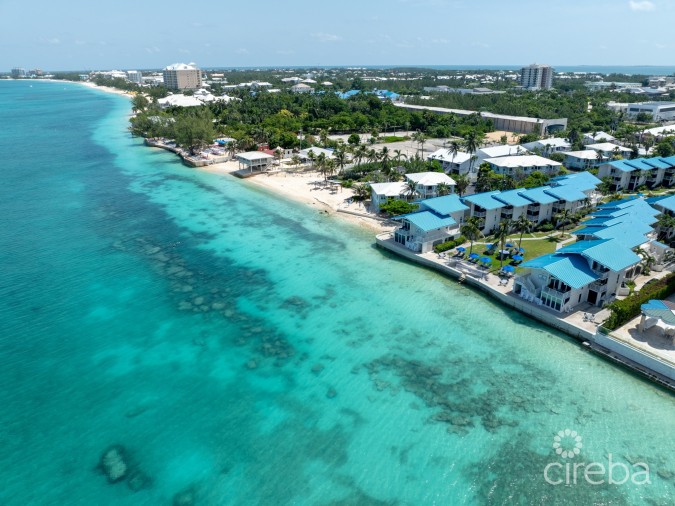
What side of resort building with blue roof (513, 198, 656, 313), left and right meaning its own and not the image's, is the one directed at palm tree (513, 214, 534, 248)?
right

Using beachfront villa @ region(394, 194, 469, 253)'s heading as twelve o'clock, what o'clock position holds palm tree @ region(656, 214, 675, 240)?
The palm tree is roughly at 7 o'clock from the beachfront villa.

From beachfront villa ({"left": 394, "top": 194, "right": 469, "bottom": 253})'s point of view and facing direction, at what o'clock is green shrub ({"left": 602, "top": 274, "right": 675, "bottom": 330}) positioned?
The green shrub is roughly at 9 o'clock from the beachfront villa.

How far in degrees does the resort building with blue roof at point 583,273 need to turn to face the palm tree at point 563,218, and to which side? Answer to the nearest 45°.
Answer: approximately 135° to its right

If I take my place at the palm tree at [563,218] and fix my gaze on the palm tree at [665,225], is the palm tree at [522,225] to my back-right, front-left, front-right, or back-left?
back-right

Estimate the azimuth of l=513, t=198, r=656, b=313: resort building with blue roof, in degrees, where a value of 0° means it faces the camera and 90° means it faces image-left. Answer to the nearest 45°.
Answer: approximately 45°
